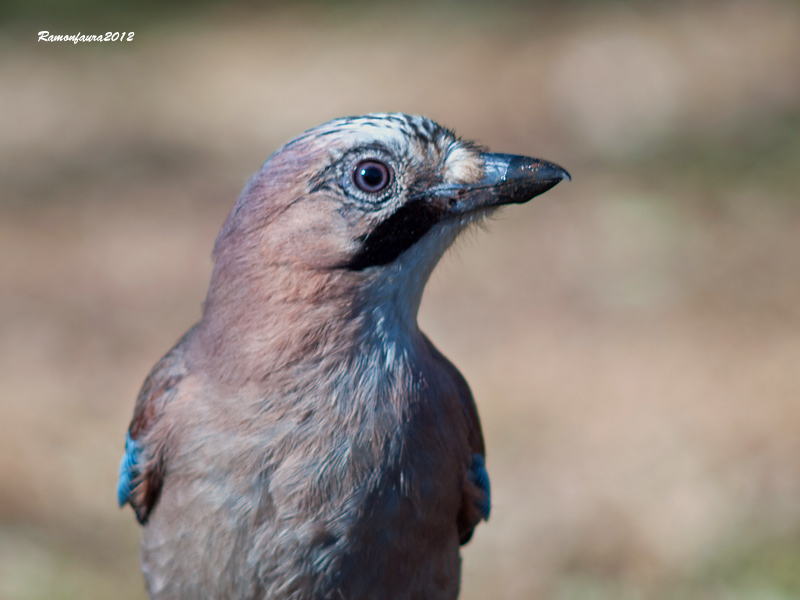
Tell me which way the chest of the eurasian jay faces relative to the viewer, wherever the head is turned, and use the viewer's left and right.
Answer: facing the viewer
